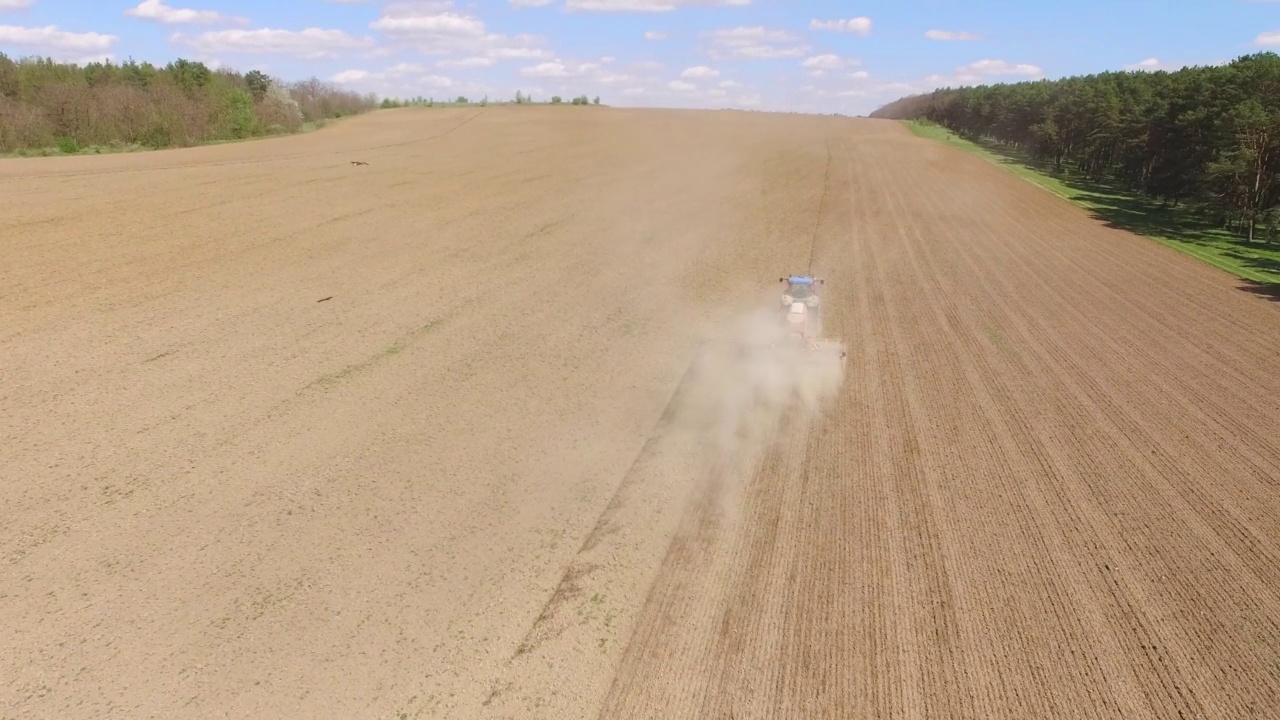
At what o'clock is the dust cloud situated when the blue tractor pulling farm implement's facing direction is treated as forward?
The dust cloud is roughly at 7 o'clock from the blue tractor pulling farm implement.

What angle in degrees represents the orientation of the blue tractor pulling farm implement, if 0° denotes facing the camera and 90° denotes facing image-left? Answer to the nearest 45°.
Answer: approximately 180°
